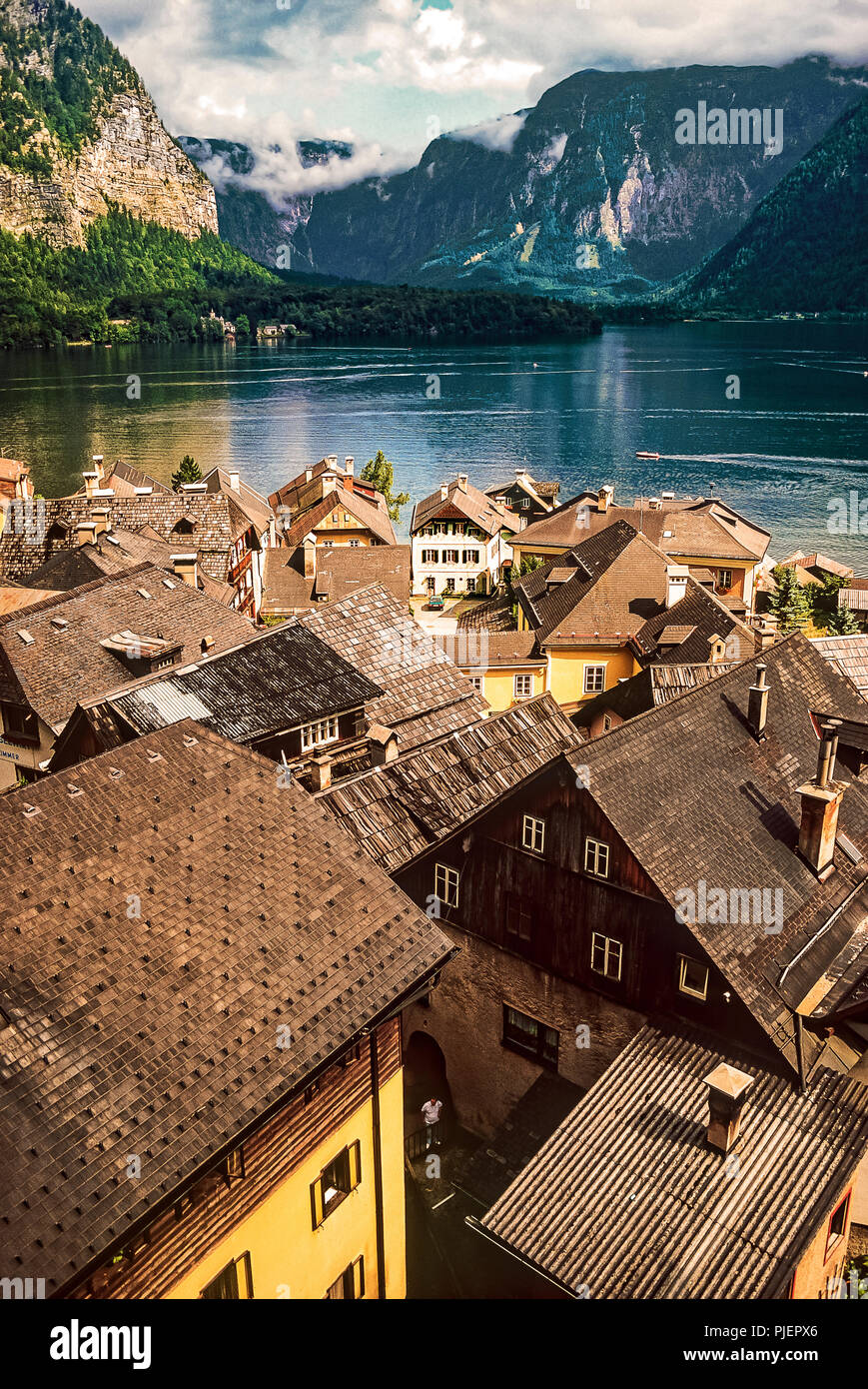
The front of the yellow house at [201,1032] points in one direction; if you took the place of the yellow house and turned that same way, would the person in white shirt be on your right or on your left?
on your left

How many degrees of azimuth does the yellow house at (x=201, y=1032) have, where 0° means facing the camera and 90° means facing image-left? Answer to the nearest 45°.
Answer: approximately 315°
